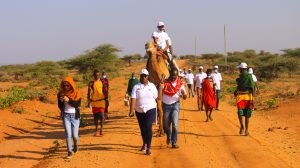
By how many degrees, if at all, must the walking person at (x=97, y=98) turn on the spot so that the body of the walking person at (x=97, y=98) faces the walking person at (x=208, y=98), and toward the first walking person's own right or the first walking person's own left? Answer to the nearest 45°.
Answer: approximately 135° to the first walking person's own left

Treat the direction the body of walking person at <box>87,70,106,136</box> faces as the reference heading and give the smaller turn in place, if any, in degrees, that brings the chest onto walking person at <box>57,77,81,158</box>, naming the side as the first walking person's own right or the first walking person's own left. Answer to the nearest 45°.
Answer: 0° — they already face them

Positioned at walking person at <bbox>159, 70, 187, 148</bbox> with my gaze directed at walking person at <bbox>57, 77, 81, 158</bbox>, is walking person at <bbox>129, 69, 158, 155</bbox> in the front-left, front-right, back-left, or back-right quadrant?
front-left

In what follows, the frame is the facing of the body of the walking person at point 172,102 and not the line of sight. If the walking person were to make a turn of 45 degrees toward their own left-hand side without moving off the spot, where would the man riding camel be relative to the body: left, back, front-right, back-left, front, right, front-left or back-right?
back-left

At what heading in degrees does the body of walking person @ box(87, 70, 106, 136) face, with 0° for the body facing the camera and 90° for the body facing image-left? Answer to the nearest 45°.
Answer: approximately 0°

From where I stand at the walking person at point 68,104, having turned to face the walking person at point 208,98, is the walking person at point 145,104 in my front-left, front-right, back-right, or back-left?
front-right

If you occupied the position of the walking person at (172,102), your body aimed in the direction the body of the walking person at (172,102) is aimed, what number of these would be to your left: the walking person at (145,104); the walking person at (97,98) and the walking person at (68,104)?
0

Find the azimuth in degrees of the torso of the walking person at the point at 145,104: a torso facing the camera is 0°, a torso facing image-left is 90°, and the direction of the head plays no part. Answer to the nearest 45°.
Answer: approximately 0°

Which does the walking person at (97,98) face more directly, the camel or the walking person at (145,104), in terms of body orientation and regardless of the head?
the walking person

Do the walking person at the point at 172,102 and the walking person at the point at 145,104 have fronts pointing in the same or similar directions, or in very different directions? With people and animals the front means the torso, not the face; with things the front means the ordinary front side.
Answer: same or similar directions

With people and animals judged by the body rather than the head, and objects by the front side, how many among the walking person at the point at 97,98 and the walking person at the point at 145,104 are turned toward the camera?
2

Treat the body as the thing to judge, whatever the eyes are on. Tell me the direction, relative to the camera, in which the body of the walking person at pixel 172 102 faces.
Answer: toward the camera

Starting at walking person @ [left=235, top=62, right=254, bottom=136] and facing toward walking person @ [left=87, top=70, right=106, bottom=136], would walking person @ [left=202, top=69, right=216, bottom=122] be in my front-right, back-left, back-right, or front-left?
front-right

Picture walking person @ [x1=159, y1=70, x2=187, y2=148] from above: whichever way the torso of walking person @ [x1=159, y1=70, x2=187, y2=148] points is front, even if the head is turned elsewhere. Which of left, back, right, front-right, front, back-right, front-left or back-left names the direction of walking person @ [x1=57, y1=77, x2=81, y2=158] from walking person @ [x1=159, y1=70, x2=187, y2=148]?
right

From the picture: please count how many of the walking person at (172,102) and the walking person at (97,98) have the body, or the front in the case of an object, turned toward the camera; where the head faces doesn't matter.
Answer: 2

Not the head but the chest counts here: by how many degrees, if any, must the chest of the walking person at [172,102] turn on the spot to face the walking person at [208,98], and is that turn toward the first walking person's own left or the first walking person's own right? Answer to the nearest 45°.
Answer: approximately 180°

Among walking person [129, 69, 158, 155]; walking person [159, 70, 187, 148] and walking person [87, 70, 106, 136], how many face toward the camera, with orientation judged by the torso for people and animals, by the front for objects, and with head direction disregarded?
3

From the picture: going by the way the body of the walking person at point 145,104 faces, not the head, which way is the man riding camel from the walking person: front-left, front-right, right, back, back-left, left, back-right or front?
back

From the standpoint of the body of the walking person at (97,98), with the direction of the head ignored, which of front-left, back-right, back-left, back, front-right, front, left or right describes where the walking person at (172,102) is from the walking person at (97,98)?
front-left
